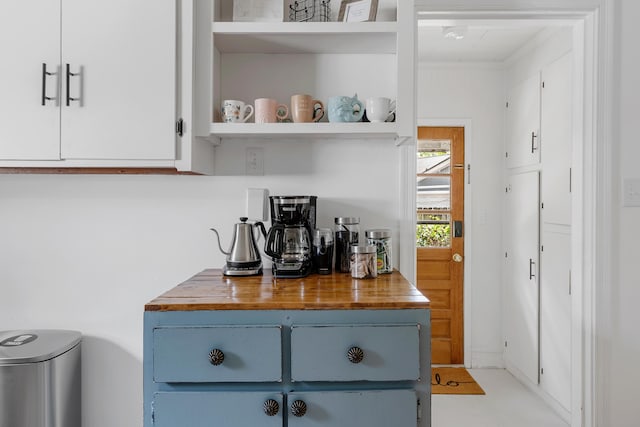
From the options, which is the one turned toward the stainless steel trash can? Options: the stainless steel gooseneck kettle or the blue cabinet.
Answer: the stainless steel gooseneck kettle

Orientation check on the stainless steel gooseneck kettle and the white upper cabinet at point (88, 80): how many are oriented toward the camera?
1

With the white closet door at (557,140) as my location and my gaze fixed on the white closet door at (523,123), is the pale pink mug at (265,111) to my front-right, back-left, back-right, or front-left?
back-left

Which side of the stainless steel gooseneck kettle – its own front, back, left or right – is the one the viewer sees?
left

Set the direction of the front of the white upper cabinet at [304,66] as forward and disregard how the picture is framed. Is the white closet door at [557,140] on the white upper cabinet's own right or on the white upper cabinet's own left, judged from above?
on the white upper cabinet's own left

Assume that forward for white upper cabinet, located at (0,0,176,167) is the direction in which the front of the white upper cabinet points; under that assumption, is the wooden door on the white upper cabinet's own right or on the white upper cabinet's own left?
on the white upper cabinet's own left

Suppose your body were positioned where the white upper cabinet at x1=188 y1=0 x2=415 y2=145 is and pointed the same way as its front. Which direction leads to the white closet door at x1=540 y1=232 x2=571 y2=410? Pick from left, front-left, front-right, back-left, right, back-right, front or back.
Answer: back-left

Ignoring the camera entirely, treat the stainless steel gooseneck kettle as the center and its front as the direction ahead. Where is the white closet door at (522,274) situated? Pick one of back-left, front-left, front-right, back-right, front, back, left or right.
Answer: back-right
